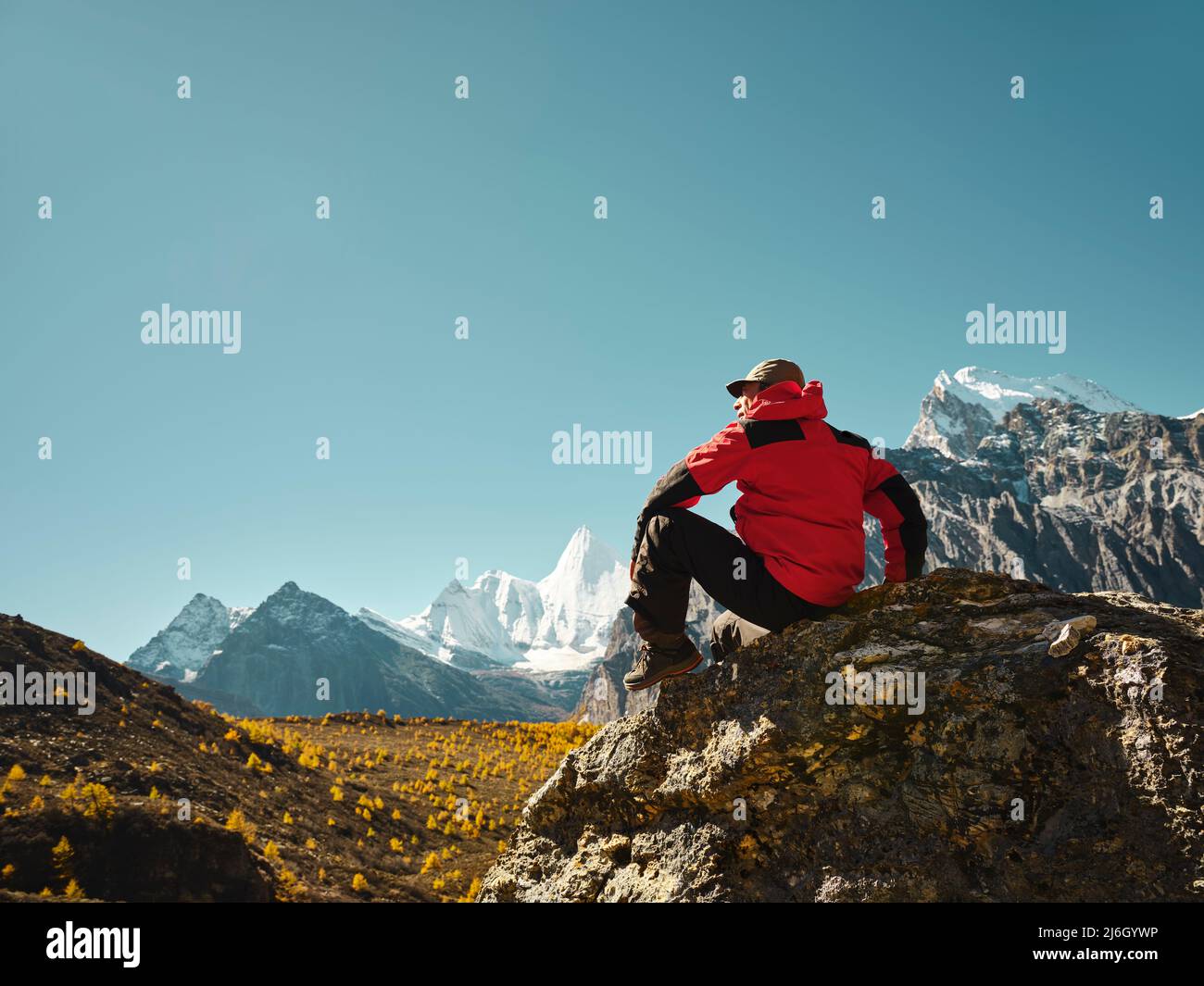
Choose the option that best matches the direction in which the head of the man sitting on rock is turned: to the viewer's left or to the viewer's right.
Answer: to the viewer's left

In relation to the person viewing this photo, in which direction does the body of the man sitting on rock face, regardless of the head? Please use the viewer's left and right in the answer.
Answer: facing away from the viewer and to the left of the viewer
